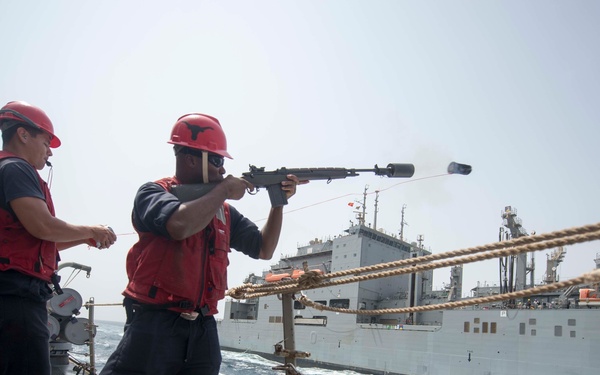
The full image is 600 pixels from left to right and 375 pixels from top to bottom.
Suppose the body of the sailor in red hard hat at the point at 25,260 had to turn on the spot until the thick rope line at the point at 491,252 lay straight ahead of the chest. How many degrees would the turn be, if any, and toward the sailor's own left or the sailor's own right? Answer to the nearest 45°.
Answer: approximately 45° to the sailor's own right

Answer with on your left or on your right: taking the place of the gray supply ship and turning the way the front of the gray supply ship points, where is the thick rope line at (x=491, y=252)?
on your right

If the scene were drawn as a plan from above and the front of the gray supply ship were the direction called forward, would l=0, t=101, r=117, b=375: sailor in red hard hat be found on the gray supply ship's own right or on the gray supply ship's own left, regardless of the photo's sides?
on the gray supply ship's own right

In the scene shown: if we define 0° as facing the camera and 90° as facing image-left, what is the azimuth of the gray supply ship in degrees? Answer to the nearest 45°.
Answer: approximately 315°

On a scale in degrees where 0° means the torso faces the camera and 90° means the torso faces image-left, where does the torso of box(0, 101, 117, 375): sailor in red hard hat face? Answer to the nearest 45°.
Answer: approximately 270°
